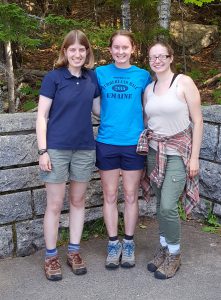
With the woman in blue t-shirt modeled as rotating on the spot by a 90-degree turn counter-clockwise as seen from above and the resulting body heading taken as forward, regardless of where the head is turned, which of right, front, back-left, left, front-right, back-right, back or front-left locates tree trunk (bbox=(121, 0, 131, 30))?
left

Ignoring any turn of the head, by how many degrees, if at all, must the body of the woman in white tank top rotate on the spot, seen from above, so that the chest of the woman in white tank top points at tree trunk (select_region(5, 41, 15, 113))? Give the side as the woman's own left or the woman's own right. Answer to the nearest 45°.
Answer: approximately 90° to the woman's own right

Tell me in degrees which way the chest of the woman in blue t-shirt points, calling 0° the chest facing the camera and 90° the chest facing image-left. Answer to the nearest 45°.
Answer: approximately 0°

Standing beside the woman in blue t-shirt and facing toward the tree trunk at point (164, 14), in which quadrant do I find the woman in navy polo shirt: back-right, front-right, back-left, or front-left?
back-left

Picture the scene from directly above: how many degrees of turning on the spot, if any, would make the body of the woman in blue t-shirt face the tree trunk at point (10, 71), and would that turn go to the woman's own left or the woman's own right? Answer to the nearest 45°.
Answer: approximately 135° to the woman's own right

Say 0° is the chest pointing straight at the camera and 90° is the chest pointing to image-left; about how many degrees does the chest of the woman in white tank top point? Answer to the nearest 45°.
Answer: approximately 45°

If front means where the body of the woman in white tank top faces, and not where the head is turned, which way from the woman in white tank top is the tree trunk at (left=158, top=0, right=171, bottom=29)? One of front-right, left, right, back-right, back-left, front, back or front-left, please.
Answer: back-right

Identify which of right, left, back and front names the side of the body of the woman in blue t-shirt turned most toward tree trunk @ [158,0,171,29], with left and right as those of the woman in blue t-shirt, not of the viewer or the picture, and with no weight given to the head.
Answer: back
